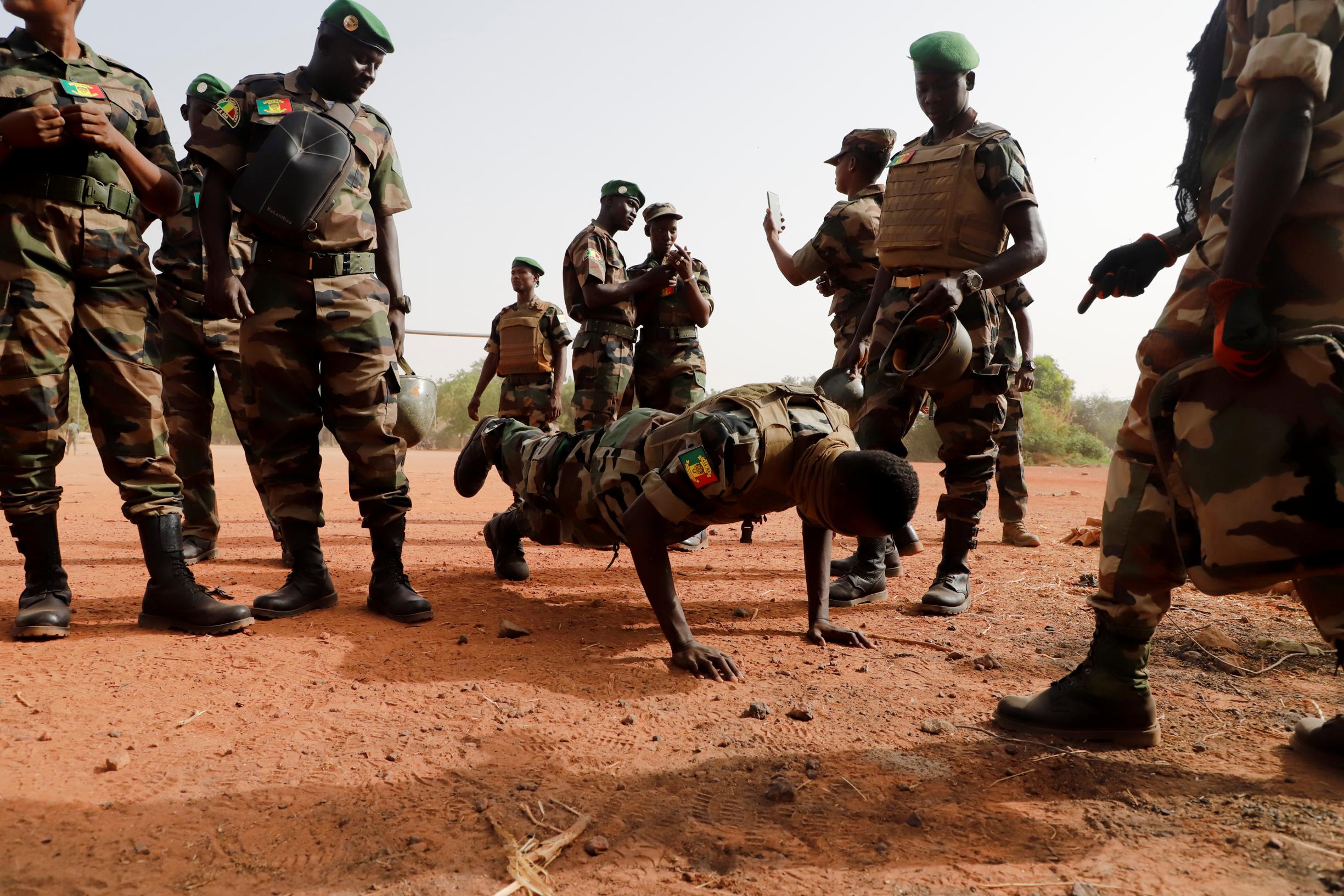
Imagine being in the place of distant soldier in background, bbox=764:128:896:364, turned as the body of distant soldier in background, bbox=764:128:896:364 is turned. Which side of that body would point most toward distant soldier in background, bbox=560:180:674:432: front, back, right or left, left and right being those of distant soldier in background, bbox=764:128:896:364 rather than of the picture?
front

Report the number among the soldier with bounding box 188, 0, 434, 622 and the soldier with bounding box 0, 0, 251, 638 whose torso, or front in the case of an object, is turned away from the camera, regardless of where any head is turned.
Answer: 0

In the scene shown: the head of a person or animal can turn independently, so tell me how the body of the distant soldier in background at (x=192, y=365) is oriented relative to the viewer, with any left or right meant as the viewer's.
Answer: facing the viewer and to the right of the viewer

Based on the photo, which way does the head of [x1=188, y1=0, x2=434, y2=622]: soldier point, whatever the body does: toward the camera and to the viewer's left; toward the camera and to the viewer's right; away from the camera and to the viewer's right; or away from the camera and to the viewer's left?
toward the camera and to the viewer's right
